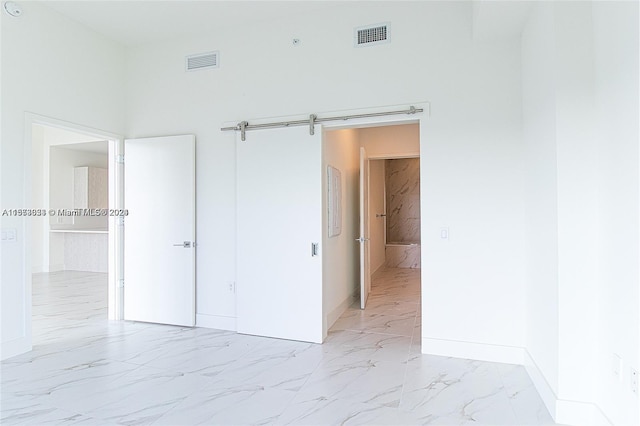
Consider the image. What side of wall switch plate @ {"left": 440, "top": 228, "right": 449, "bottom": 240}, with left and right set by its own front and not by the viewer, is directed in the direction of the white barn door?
right

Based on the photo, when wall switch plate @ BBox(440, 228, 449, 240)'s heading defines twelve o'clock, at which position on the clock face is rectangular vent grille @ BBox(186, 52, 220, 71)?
The rectangular vent grille is roughly at 3 o'clock from the wall switch plate.

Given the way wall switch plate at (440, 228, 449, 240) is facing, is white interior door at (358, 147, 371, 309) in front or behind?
behind

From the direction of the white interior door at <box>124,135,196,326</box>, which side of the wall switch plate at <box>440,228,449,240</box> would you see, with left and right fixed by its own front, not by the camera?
right

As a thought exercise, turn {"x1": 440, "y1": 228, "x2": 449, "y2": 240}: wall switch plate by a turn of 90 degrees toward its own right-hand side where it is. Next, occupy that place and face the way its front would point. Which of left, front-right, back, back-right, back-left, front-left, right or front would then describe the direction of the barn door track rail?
front

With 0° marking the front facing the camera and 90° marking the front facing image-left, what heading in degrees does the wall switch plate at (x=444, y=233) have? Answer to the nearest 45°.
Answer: approximately 0°
